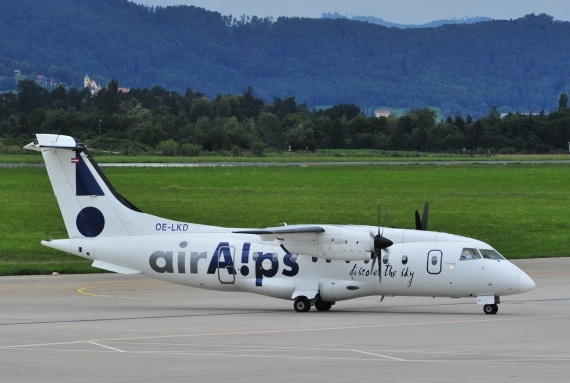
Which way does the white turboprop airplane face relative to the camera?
to the viewer's right
